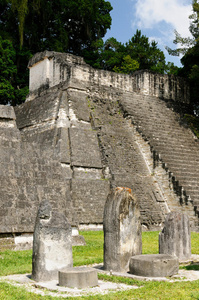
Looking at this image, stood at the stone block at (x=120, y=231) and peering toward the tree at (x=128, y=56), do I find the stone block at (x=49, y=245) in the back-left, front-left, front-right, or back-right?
back-left

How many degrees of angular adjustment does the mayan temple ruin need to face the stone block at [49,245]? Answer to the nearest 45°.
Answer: approximately 45° to its right

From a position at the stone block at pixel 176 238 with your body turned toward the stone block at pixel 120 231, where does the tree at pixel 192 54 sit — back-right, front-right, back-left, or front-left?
back-right

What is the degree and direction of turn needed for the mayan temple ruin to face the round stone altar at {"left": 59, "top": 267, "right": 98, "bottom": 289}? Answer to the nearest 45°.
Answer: approximately 45° to its right

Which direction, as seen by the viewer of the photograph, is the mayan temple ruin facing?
facing the viewer and to the right of the viewer

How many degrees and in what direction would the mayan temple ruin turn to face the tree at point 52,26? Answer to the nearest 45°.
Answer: approximately 135° to its left

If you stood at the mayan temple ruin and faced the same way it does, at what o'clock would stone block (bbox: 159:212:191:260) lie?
The stone block is roughly at 1 o'clock from the mayan temple ruin.

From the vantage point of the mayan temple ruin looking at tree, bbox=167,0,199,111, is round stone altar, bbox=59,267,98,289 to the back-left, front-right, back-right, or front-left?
back-right

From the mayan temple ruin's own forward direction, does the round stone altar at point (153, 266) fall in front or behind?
in front
